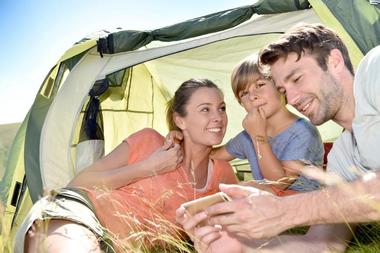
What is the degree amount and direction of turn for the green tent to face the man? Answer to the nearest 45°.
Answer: approximately 45° to its left

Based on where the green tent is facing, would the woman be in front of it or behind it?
in front

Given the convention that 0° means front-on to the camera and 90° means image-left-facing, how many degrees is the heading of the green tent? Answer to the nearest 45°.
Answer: approximately 0°
